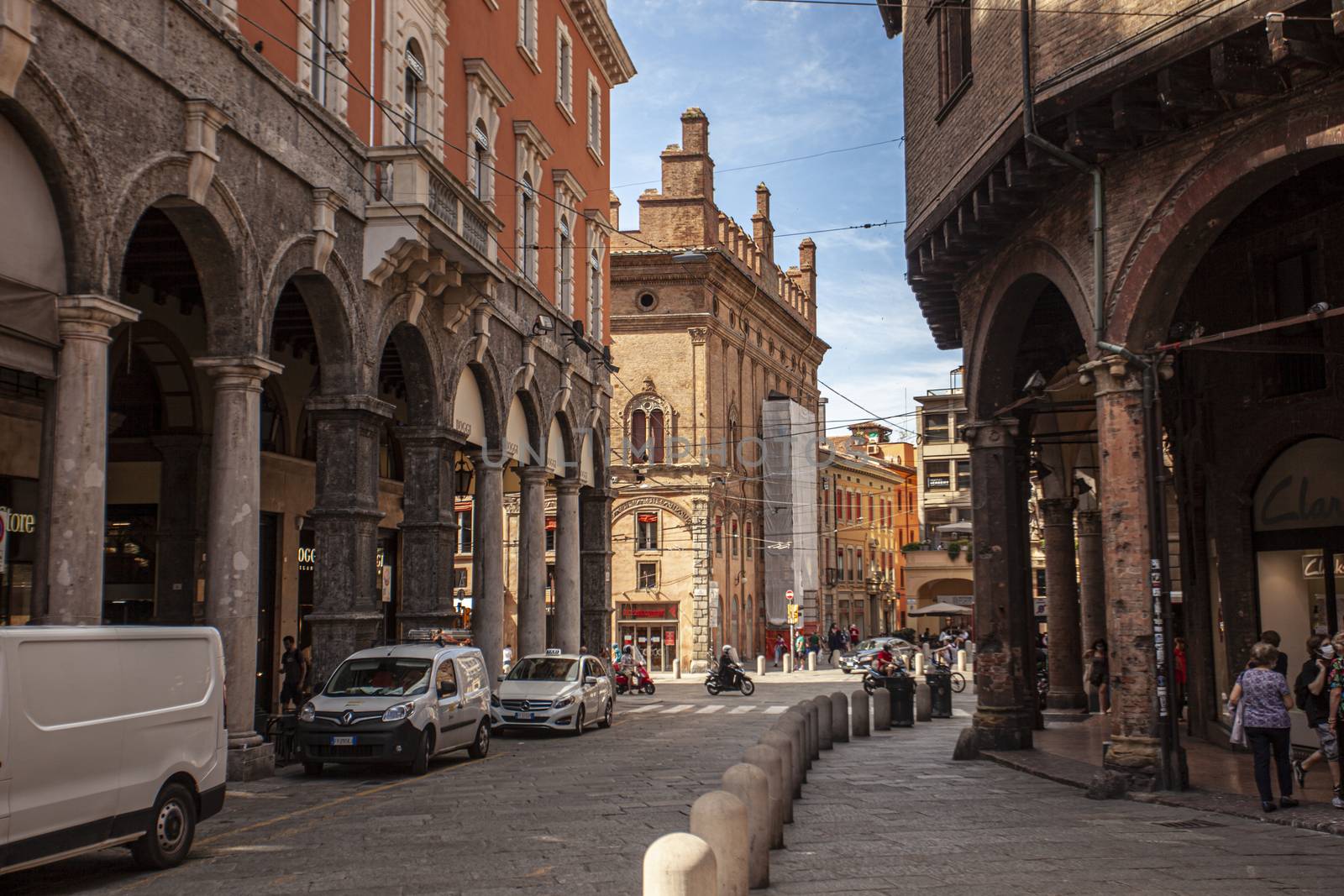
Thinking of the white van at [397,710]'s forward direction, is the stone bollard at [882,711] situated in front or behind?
behind

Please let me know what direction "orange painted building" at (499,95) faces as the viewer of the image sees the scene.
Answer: facing the viewer and to the right of the viewer

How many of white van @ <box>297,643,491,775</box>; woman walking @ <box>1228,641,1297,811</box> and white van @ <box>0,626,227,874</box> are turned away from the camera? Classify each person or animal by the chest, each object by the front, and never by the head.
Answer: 1

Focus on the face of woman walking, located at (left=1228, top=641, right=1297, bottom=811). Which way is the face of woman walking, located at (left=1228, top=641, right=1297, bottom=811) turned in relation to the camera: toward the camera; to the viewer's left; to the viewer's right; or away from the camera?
away from the camera

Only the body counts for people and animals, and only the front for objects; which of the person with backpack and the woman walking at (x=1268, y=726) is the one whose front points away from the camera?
the woman walking

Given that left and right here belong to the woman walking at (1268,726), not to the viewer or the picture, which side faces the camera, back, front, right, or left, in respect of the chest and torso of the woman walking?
back

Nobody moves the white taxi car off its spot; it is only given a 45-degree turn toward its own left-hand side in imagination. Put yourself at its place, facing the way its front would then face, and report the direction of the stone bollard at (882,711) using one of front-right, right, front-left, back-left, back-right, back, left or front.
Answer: left

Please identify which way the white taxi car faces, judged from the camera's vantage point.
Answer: facing the viewer and to the left of the viewer

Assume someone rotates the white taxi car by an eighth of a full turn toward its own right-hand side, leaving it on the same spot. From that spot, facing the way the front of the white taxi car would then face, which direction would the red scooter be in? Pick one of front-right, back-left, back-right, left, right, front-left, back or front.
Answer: right

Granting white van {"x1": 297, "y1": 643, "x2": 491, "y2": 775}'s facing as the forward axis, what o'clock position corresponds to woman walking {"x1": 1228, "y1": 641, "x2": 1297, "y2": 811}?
The woman walking is roughly at 9 o'clock from the white van.

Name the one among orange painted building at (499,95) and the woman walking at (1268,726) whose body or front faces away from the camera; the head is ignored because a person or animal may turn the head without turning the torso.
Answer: the woman walking
